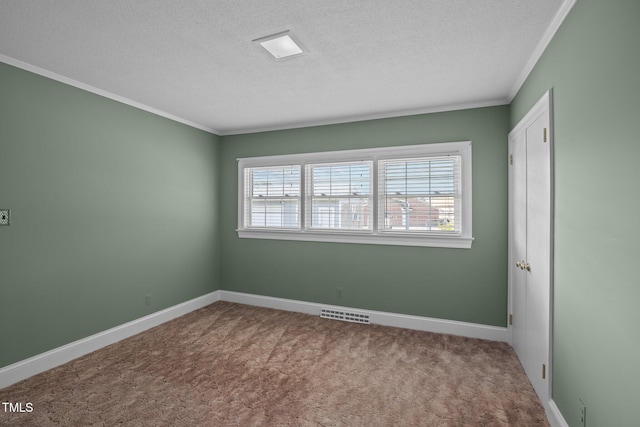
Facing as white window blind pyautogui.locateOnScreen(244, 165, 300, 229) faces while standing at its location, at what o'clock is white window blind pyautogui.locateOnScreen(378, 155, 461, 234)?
white window blind pyautogui.locateOnScreen(378, 155, 461, 234) is roughly at 10 o'clock from white window blind pyautogui.locateOnScreen(244, 165, 300, 229).

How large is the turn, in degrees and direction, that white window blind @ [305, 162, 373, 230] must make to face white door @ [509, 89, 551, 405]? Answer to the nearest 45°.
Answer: approximately 45° to its left

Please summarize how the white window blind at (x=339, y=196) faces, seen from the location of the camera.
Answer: facing the viewer

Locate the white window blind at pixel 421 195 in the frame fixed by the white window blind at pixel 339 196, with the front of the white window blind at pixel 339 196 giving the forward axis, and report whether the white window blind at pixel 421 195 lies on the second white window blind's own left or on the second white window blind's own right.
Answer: on the second white window blind's own left

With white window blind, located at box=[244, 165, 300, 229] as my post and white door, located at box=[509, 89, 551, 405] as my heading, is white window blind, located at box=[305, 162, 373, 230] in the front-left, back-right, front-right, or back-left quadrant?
front-left

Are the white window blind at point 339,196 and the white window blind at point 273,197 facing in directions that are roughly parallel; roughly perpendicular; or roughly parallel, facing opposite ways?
roughly parallel

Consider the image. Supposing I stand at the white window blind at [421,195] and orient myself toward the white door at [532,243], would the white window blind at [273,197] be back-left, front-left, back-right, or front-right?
back-right

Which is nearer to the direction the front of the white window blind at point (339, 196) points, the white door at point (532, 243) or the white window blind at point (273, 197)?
the white door

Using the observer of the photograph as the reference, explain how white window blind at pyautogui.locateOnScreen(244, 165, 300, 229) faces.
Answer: facing the viewer

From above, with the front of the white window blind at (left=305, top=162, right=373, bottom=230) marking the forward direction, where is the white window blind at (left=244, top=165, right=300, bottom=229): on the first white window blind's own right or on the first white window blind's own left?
on the first white window blind's own right

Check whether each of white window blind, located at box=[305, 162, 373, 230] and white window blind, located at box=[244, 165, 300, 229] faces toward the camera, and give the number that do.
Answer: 2

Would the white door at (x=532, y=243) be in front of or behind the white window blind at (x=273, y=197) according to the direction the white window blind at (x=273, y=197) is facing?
in front

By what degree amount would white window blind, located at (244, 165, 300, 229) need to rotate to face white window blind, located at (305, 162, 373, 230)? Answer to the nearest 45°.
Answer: approximately 45° to its left
